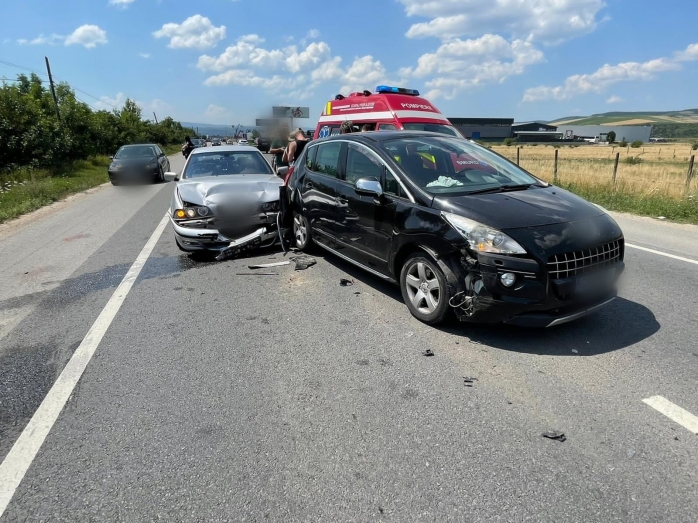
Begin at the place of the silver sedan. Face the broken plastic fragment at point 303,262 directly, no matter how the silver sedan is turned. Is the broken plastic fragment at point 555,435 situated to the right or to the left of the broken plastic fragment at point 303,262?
right

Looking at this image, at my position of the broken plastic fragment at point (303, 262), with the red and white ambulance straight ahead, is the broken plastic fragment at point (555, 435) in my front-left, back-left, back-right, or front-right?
back-right

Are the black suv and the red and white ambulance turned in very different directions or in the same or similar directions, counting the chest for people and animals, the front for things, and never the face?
same or similar directions

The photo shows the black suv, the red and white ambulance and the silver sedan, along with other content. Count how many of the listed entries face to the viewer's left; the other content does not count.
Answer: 0

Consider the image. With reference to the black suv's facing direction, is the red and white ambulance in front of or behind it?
behind

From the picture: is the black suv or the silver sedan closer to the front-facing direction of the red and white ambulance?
the black suv

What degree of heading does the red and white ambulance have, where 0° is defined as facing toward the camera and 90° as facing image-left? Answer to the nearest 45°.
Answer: approximately 315°

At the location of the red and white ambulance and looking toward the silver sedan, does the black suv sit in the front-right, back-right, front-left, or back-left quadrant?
front-left

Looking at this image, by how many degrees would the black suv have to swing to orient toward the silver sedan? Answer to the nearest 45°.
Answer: approximately 180°

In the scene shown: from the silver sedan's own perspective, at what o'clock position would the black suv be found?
The black suv is roughly at 11 o'clock from the silver sedan.

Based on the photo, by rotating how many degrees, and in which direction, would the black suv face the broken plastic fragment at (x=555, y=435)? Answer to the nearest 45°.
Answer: approximately 45° to its right

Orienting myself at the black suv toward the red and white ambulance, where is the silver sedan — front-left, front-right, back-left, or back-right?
front-left

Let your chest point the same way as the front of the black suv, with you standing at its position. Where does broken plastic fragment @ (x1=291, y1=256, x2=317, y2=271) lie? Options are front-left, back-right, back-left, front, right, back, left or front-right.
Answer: back

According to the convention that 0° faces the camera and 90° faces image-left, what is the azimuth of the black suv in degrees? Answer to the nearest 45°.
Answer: approximately 315°

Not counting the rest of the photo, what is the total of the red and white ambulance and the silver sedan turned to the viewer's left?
0

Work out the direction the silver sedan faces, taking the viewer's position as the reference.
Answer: facing the viewer

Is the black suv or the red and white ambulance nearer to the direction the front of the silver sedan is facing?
the black suv
